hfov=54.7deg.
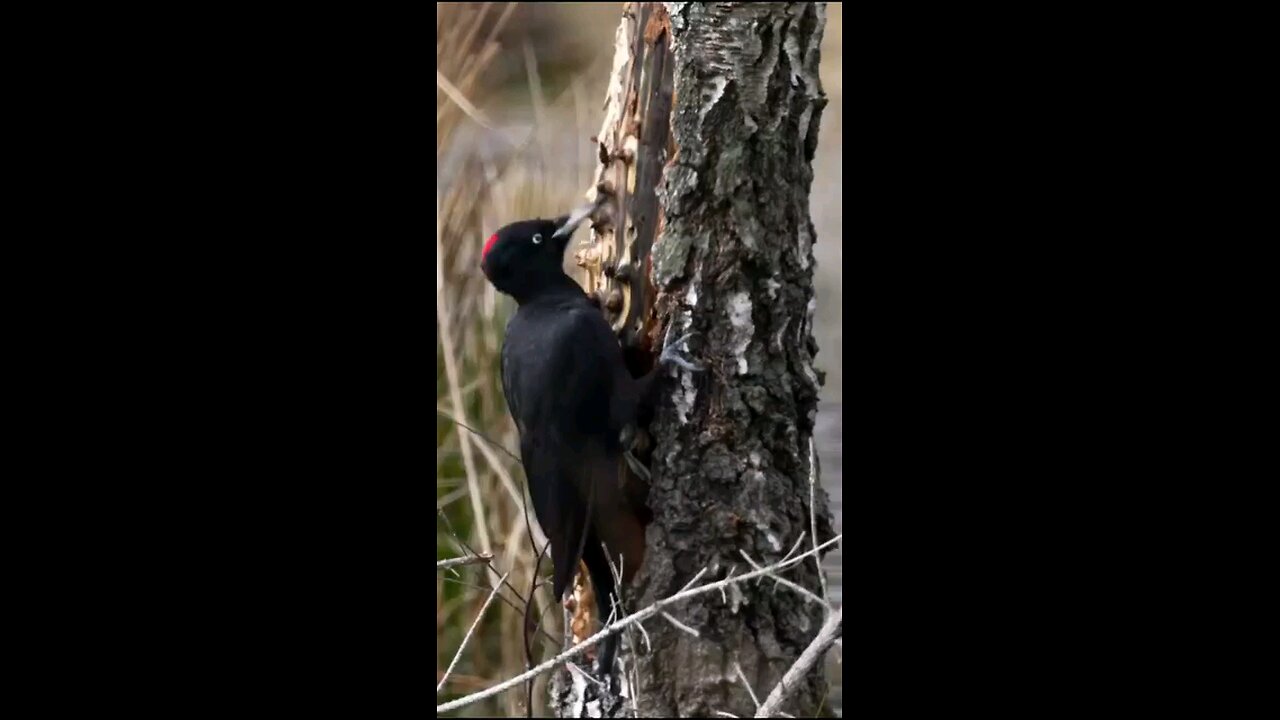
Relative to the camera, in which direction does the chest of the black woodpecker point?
to the viewer's right

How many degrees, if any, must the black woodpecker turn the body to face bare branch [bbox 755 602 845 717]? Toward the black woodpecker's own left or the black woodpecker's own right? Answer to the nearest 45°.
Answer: approximately 45° to the black woodpecker's own right
